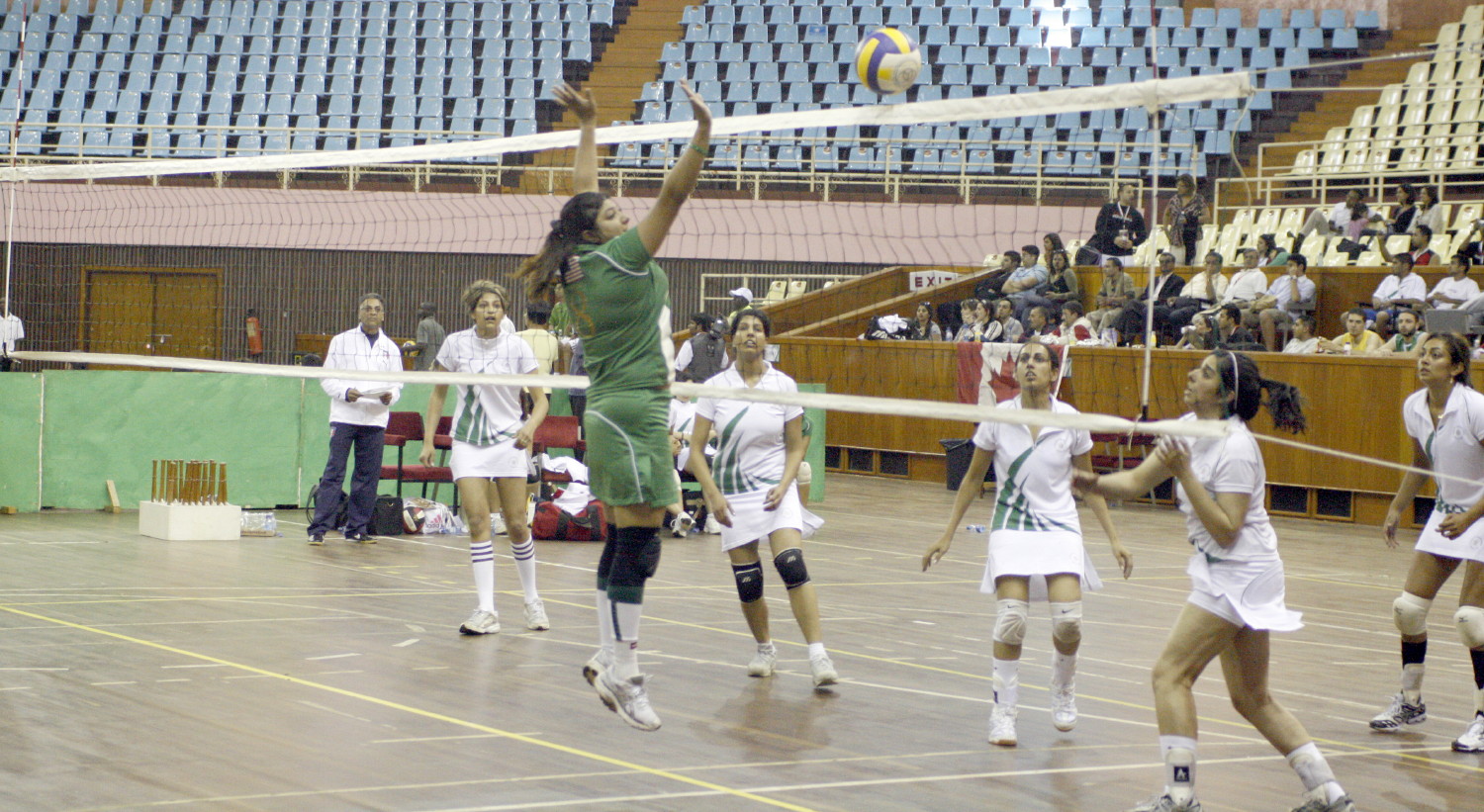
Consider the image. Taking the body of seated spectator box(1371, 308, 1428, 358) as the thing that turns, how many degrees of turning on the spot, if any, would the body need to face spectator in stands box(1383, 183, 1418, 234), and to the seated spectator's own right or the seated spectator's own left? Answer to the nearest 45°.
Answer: approximately 135° to the seated spectator's own right

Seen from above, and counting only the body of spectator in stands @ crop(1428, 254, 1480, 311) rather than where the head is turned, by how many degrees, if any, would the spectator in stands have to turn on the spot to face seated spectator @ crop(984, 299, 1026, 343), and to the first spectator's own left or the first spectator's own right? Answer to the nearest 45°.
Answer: approximately 45° to the first spectator's own right

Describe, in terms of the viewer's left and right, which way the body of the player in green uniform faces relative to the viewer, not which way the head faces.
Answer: facing to the right of the viewer

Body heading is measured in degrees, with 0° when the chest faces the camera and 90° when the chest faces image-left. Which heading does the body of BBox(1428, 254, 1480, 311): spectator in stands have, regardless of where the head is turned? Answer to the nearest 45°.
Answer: approximately 45°

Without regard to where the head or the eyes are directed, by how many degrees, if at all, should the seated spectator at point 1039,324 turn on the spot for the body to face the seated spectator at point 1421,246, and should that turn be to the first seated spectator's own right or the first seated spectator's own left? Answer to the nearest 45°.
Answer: approximately 135° to the first seated spectator's own left

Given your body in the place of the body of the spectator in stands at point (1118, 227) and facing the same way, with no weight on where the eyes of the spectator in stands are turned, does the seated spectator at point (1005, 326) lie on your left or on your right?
on your right
